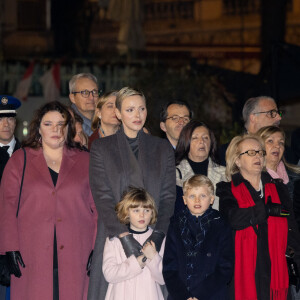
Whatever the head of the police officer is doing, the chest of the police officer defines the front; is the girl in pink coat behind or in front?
in front

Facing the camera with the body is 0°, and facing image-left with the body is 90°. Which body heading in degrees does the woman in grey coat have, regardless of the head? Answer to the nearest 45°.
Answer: approximately 0°

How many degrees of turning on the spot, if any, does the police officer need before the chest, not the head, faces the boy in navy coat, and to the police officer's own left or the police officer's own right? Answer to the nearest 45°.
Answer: approximately 45° to the police officer's own left

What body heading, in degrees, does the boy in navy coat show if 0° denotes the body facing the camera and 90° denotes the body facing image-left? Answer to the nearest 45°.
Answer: approximately 0°

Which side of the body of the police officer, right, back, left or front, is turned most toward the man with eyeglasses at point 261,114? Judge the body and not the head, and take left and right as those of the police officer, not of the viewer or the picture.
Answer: left

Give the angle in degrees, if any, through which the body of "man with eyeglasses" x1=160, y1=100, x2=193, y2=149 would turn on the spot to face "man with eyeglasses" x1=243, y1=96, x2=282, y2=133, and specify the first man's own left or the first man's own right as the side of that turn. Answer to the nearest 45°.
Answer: approximately 45° to the first man's own left

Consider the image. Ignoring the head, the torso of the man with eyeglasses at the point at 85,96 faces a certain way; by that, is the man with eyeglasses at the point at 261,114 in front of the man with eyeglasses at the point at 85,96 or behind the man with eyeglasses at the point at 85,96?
in front

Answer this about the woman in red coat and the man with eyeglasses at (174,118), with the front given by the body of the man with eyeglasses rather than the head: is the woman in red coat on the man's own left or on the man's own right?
on the man's own right

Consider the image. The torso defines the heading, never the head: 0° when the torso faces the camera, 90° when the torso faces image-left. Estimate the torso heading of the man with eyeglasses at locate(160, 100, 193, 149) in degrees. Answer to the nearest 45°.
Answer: approximately 315°

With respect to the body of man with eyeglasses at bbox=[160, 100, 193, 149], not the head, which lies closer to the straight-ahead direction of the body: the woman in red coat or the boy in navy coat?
the boy in navy coat
